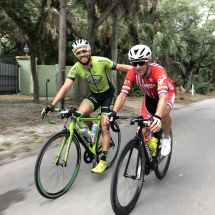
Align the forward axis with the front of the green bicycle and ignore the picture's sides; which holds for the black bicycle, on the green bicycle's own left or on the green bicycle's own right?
on the green bicycle's own left

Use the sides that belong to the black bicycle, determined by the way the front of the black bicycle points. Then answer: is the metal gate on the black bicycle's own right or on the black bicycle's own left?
on the black bicycle's own right

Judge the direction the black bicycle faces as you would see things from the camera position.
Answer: facing the viewer and to the left of the viewer

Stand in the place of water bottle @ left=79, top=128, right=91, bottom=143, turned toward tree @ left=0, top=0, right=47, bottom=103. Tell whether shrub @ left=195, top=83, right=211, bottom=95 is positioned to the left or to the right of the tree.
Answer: right

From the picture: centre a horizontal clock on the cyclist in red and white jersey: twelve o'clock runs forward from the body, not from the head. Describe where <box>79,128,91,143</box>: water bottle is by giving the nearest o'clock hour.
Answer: The water bottle is roughly at 2 o'clock from the cyclist in red and white jersey.

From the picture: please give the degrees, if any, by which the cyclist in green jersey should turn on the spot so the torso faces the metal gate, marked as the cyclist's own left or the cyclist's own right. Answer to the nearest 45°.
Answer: approximately 135° to the cyclist's own right

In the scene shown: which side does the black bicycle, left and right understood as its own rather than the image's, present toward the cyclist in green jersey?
right

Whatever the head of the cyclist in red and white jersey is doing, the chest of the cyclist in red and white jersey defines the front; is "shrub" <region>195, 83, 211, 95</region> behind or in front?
behind

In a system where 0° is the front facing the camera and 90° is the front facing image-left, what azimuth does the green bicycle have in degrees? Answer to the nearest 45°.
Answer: approximately 45°

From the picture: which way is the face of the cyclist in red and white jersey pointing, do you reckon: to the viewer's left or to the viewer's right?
to the viewer's left

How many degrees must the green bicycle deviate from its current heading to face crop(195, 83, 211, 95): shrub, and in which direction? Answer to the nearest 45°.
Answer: approximately 180°
